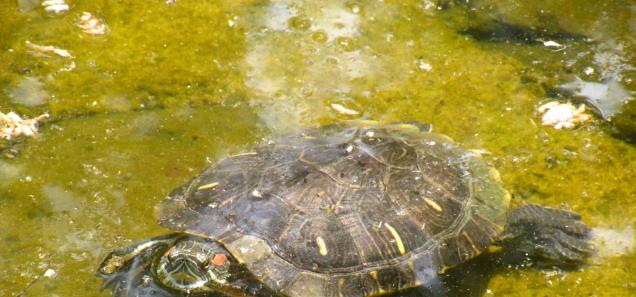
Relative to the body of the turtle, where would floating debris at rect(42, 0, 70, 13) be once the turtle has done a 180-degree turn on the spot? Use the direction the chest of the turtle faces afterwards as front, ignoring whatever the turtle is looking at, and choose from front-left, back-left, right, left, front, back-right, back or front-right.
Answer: left

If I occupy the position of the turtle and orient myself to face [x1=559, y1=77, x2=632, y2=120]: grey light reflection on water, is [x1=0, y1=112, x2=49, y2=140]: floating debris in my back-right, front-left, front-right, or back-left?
back-left

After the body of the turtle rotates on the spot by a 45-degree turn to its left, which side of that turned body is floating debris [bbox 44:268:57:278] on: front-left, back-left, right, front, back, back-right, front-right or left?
right

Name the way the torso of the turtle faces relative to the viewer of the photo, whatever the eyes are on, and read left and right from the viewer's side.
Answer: facing the viewer and to the left of the viewer

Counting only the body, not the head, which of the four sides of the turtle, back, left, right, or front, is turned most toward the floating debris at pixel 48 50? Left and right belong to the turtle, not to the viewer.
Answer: right

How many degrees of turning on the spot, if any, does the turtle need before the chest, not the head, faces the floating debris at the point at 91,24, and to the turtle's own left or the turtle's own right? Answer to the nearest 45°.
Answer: approximately 90° to the turtle's own right

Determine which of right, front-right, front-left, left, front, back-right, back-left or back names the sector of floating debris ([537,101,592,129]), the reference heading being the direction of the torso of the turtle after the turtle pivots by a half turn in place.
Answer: front

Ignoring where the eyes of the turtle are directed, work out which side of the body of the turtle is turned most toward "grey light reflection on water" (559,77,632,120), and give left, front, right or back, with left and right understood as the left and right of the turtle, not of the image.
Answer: back

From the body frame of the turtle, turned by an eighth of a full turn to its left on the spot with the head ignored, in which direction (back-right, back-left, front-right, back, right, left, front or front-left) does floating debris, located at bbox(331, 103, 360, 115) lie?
back
